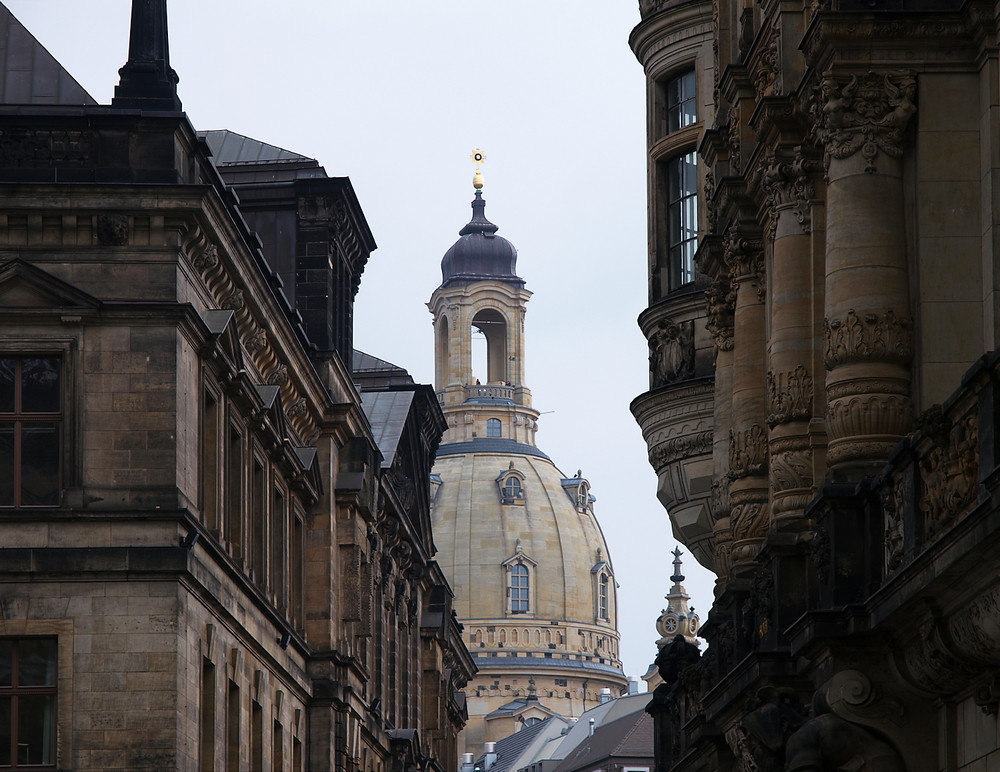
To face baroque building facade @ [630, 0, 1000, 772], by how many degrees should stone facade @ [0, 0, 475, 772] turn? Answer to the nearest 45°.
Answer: approximately 45° to its right

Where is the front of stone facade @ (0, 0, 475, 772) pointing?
to the viewer's right
